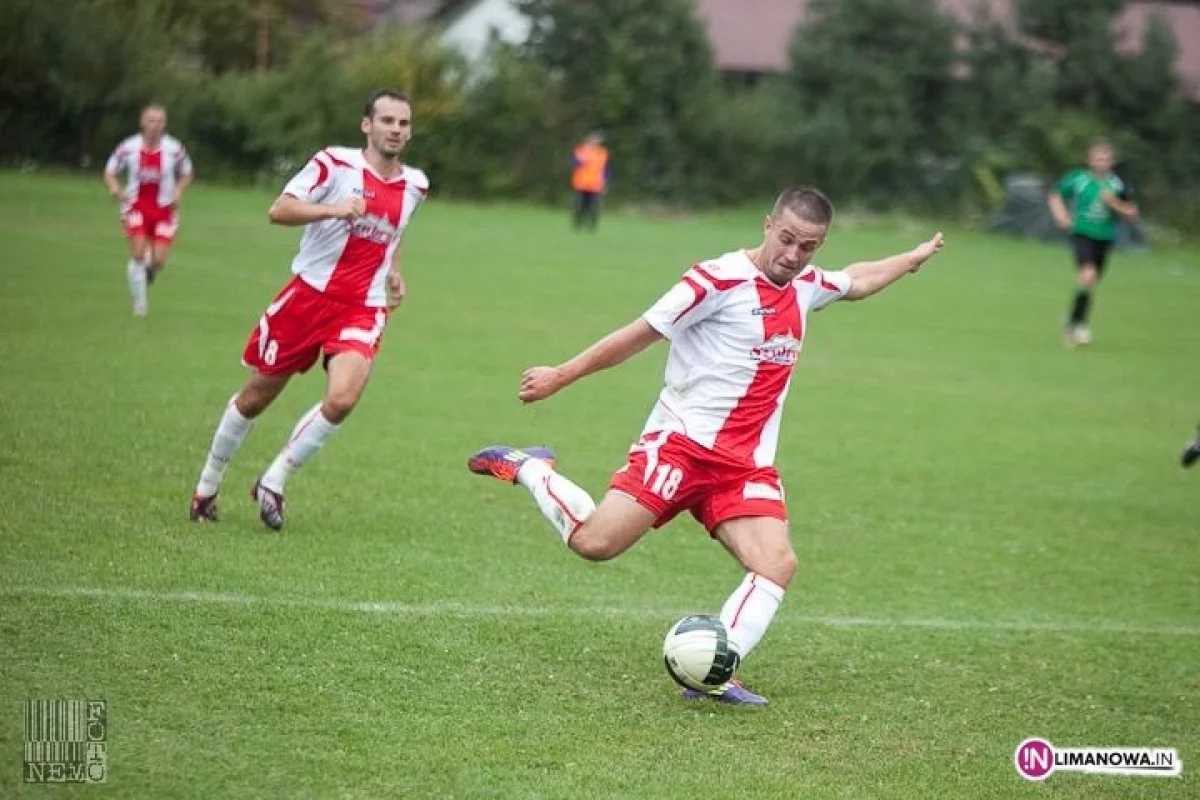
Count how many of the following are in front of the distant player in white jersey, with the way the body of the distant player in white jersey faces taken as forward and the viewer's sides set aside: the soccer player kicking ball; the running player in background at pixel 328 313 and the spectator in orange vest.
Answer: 2

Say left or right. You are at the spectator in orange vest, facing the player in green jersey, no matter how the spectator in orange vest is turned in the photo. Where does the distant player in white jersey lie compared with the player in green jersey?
right

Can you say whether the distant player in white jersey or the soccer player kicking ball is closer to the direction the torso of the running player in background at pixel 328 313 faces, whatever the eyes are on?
the soccer player kicking ball

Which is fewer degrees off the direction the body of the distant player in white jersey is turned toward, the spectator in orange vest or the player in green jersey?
the player in green jersey

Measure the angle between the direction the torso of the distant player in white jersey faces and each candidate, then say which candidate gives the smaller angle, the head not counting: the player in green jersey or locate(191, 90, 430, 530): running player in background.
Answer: the running player in background

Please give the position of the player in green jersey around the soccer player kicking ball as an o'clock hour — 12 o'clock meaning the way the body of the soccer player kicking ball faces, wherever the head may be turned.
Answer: The player in green jersey is roughly at 8 o'clock from the soccer player kicking ball.

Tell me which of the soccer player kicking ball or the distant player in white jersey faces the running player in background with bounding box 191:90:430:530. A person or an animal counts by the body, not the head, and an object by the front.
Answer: the distant player in white jersey

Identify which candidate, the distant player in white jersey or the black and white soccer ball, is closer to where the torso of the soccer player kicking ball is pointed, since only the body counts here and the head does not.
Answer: the black and white soccer ball

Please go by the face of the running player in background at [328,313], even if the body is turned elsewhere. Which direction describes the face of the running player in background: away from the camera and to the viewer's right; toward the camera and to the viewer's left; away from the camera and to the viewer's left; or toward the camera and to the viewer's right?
toward the camera and to the viewer's right

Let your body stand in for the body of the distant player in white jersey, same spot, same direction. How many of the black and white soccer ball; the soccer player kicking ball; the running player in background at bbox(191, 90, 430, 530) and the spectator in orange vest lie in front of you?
3

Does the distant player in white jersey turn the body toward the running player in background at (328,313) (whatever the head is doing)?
yes
